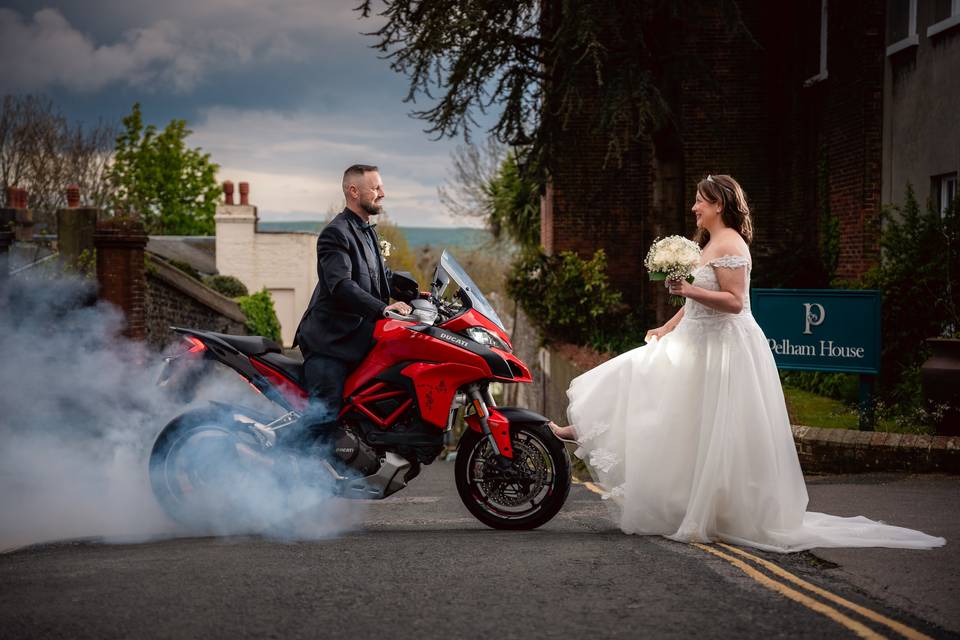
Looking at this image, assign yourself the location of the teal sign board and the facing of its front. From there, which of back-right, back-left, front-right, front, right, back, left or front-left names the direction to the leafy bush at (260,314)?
back-right

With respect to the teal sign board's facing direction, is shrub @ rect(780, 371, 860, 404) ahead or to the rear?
to the rear

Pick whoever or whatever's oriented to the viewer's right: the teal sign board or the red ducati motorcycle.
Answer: the red ducati motorcycle

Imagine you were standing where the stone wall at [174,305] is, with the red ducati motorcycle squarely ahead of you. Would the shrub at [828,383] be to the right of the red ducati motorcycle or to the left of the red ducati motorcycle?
left

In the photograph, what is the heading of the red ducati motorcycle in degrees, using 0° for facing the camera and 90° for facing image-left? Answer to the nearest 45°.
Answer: approximately 270°

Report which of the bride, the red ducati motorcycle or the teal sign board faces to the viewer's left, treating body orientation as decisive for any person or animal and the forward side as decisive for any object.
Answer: the bride

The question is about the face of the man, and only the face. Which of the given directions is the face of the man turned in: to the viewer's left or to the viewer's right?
to the viewer's right

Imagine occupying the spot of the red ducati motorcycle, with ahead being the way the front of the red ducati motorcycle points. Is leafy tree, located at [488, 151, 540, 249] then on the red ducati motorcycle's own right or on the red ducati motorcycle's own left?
on the red ducati motorcycle's own left

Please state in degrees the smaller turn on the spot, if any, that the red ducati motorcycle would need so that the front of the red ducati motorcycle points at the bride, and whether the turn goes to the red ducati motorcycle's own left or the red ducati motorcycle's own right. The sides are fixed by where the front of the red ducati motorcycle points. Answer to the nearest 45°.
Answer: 0° — it already faces them

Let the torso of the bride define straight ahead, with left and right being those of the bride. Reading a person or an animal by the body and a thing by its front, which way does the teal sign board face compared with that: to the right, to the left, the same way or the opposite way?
to the left

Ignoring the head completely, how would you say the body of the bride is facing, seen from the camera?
to the viewer's left

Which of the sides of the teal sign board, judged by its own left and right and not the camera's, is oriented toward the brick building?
back

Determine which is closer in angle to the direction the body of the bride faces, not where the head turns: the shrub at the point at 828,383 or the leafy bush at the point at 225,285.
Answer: the leafy bush

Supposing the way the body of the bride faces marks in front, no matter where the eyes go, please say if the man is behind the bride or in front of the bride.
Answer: in front
